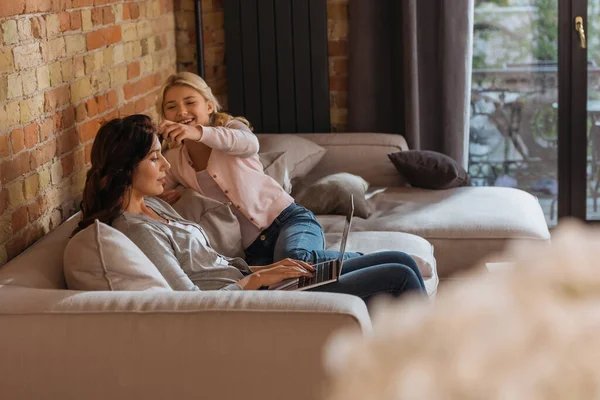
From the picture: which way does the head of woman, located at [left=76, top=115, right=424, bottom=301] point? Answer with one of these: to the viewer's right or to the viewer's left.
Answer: to the viewer's right

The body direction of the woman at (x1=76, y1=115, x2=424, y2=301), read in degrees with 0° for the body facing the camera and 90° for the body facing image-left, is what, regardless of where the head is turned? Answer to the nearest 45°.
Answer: approximately 270°

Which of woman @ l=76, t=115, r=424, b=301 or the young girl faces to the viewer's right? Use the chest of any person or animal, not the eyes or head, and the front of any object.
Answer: the woman

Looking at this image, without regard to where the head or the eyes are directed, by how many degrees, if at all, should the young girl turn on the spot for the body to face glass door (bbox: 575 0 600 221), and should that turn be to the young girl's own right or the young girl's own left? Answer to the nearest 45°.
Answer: approximately 180°

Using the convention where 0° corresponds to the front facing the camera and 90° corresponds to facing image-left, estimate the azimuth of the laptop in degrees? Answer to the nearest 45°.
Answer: approximately 90°

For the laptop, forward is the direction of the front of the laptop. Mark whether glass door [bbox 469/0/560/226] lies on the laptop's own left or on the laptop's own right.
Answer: on the laptop's own right
